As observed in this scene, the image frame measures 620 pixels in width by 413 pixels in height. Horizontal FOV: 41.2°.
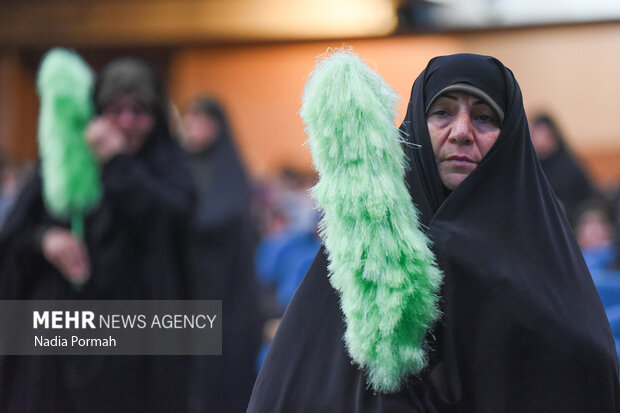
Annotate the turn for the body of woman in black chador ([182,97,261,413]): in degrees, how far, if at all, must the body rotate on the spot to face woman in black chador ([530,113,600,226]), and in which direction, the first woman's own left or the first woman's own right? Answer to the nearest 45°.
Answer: approximately 135° to the first woman's own left

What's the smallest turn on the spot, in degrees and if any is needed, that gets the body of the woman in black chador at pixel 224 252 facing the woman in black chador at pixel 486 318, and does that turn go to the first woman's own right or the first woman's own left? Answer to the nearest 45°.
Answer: approximately 45° to the first woman's own left

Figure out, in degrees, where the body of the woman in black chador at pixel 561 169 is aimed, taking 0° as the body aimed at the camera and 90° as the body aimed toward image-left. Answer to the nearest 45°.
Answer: approximately 45°

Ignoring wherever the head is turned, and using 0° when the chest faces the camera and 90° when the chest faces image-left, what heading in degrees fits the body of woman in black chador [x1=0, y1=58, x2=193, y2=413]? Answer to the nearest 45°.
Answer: approximately 45°

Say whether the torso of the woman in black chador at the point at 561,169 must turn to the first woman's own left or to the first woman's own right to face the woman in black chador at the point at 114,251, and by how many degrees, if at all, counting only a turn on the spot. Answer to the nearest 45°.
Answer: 0° — they already face them

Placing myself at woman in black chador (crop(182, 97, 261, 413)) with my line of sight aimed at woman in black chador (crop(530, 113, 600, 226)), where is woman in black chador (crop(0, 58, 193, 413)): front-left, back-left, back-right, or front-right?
back-right
